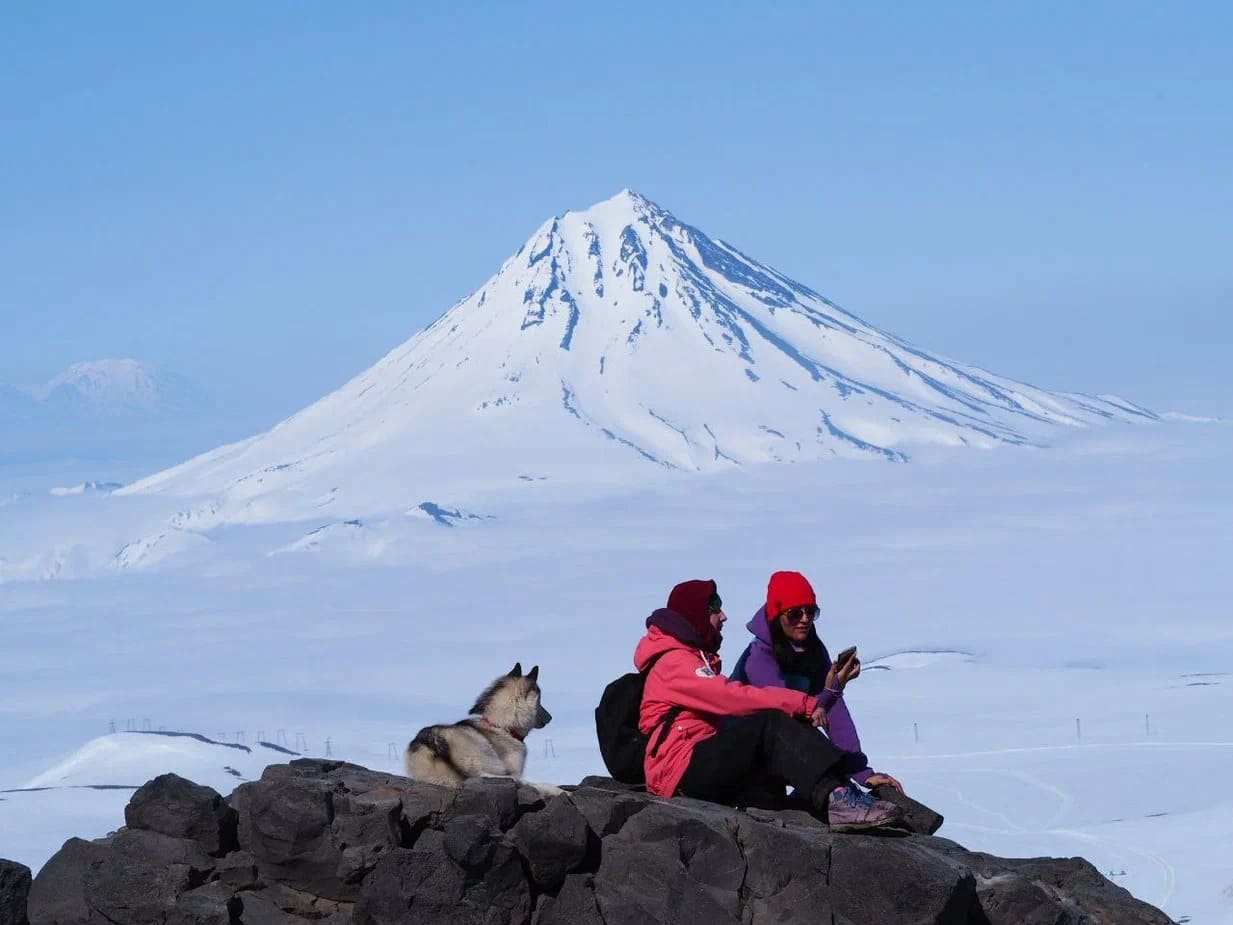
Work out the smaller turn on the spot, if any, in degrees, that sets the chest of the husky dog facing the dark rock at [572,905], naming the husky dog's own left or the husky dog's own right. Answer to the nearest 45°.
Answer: approximately 90° to the husky dog's own right

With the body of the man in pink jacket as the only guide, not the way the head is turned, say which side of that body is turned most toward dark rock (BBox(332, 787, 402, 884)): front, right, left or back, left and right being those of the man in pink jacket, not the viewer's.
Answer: back

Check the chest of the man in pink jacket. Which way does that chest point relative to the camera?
to the viewer's right

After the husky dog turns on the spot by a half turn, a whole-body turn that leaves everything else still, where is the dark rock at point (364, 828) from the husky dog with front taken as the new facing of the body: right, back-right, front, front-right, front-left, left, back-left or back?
front-left

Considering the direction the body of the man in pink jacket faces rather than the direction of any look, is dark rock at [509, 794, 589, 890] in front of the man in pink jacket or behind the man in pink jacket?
behind

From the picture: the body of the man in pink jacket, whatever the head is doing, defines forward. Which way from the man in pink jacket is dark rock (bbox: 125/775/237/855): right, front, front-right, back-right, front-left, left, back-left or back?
back

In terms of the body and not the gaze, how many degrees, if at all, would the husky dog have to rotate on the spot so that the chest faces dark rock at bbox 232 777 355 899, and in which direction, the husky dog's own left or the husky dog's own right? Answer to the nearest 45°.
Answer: approximately 135° to the husky dog's own right

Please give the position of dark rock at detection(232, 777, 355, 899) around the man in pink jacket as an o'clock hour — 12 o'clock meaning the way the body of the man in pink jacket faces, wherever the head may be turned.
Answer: The dark rock is roughly at 6 o'clock from the man in pink jacket.

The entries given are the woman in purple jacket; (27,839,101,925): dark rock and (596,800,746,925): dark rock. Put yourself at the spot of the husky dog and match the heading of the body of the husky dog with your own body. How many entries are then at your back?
1

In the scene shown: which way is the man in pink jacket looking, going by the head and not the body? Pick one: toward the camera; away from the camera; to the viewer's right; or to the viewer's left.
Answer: to the viewer's right

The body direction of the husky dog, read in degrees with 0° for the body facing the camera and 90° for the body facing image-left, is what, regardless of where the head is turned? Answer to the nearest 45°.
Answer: approximately 270°
